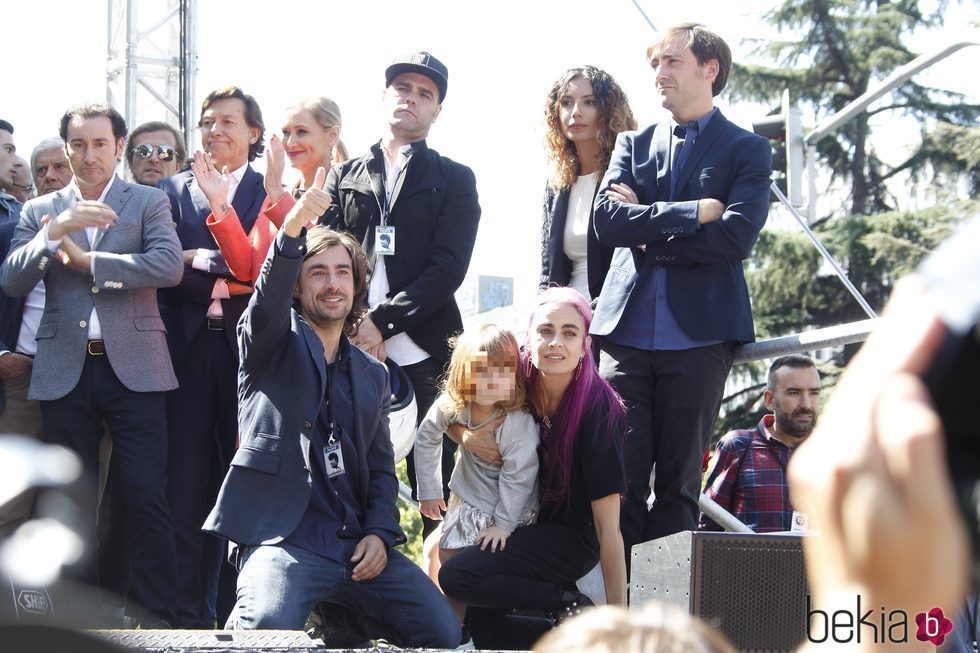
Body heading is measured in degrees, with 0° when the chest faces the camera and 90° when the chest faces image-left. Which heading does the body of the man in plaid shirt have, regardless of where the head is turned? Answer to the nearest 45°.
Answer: approximately 315°

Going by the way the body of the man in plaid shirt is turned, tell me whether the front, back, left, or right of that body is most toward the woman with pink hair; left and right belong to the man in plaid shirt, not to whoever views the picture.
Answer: right

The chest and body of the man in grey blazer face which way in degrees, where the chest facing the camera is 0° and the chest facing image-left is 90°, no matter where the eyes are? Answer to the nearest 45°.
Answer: approximately 0°

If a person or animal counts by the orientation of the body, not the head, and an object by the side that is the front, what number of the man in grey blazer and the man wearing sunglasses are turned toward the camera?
2
